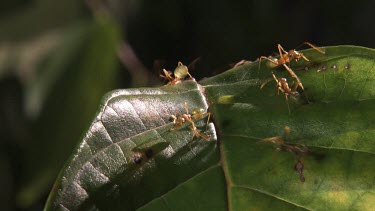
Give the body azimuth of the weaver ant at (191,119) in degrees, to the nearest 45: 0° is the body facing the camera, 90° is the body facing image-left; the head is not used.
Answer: approximately 90°

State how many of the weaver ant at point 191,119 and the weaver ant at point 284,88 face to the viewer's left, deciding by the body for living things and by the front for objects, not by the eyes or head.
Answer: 1
